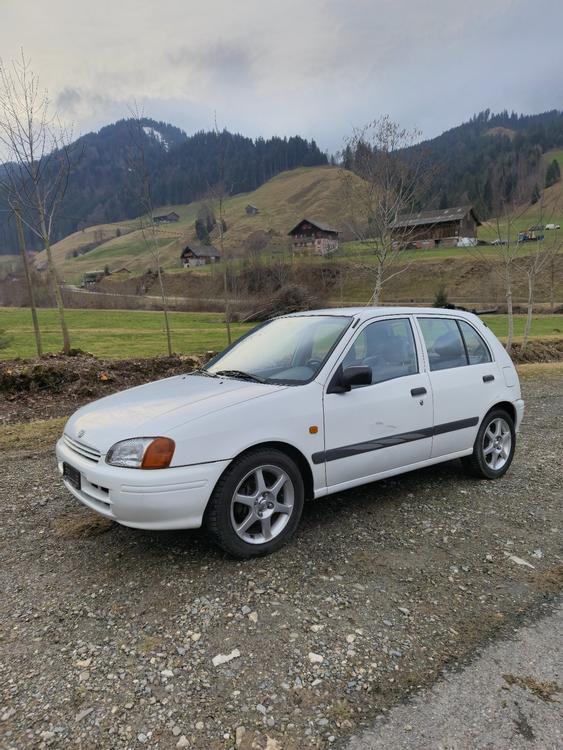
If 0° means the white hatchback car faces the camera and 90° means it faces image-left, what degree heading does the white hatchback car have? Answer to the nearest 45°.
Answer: approximately 45°

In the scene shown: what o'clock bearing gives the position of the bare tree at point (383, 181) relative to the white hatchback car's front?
The bare tree is roughly at 5 o'clock from the white hatchback car.
